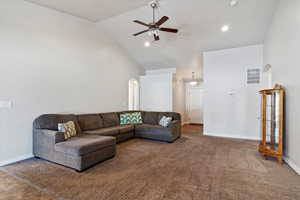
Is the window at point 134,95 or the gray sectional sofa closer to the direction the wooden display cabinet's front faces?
the gray sectional sofa

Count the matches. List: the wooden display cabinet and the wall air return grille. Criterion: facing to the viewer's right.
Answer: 0

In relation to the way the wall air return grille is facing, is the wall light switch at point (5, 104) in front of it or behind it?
in front

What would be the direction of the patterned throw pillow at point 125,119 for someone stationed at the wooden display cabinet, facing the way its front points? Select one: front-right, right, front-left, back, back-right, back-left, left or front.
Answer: front-right

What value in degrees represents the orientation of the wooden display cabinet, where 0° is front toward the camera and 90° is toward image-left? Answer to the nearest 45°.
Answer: approximately 45°

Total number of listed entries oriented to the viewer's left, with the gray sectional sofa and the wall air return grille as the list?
0

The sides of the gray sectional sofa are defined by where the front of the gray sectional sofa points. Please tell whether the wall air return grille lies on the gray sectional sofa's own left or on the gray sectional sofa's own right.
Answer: on the gray sectional sofa's own left

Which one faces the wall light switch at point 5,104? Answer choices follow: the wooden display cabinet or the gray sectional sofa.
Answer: the wooden display cabinet

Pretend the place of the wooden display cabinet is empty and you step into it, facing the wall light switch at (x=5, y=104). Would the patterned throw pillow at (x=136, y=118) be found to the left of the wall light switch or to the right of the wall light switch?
right

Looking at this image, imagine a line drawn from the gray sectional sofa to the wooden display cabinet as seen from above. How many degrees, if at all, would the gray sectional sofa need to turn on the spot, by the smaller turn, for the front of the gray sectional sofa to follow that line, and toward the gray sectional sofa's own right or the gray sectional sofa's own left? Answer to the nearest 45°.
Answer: approximately 45° to the gray sectional sofa's own left

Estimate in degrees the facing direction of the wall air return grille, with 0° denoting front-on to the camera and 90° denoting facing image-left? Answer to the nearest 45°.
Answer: approximately 0°

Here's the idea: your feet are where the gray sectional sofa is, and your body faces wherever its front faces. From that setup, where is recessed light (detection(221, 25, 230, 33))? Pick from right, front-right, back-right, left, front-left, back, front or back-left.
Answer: front-left

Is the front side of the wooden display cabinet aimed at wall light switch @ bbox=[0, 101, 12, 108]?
yes
